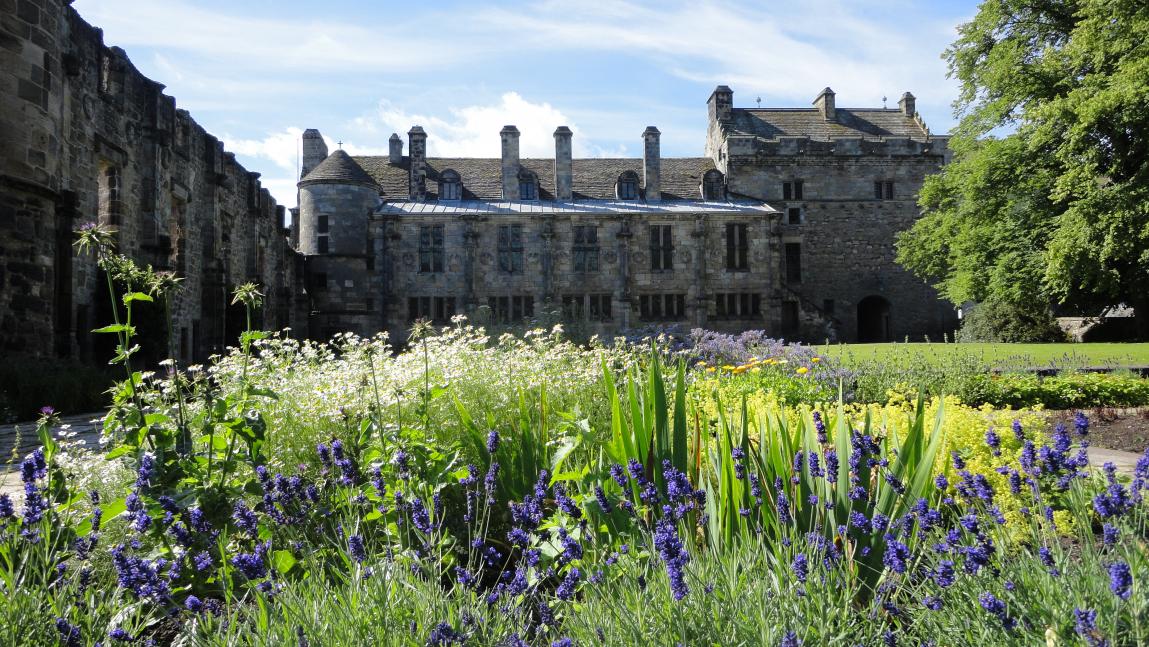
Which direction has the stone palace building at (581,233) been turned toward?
toward the camera

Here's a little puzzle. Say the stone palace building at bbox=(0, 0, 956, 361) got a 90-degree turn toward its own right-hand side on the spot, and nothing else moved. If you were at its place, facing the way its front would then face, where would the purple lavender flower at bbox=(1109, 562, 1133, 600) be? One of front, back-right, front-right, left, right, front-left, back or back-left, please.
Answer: left

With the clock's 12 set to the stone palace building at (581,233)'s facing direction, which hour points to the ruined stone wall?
The ruined stone wall is roughly at 1 o'clock from the stone palace building.

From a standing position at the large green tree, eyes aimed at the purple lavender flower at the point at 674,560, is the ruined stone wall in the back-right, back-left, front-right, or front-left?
front-right

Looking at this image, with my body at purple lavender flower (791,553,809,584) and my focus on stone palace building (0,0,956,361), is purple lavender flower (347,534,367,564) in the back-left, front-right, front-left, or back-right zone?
front-left

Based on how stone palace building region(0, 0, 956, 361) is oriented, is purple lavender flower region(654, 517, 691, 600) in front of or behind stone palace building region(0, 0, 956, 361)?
in front

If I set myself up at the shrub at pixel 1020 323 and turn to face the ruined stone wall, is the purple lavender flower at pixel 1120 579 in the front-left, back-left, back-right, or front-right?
front-left

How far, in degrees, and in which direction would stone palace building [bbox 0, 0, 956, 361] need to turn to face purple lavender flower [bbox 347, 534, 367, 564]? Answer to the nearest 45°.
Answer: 0° — it already faces it

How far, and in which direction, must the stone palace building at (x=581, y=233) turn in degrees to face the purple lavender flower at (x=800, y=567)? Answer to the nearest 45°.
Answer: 0° — it already faces it
